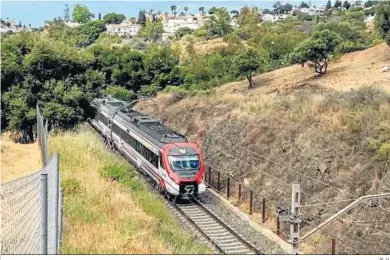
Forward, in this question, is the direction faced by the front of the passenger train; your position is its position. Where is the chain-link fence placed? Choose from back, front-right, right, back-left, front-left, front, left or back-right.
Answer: front-right

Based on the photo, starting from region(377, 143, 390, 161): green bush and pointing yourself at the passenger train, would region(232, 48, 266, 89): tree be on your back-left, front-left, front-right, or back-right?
front-right

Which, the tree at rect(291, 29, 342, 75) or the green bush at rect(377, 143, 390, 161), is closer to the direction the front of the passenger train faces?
the green bush

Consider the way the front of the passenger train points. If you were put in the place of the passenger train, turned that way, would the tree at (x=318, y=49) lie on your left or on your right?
on your left

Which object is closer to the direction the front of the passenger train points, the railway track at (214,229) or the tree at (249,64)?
the railway track

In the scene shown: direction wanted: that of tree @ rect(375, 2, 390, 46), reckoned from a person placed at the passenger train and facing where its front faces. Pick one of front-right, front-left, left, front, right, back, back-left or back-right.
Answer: left

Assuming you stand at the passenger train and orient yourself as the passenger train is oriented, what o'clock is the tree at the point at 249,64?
The tree is roughly at 8 o'clock from the passenger train.

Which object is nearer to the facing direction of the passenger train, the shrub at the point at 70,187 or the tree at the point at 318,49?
the shrub

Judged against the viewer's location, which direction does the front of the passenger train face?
facing the viewer and to the right of the viewer

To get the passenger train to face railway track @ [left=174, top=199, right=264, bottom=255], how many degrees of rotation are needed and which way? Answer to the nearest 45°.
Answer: approximately 45° to its right

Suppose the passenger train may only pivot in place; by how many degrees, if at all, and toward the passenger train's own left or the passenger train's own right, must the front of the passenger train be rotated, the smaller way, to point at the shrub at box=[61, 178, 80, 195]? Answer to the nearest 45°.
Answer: approximately 45° to the passenger train's own right

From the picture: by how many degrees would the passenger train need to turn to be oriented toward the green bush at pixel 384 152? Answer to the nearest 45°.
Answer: approximately 45° to its left

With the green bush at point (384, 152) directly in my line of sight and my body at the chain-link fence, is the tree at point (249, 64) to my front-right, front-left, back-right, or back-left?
front-left

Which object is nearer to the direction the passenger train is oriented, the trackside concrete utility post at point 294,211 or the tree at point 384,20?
the trackside concrete utility post
